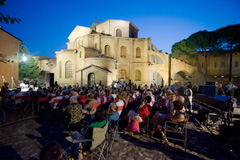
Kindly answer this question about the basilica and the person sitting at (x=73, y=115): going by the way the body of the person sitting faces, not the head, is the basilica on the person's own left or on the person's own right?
on the person's own right

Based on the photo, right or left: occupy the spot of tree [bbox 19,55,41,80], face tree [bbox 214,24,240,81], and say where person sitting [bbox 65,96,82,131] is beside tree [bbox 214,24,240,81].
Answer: right

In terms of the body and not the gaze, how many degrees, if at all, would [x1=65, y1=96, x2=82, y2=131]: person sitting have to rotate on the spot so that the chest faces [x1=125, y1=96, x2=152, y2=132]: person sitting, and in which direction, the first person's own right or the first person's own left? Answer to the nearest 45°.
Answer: approximately 135° to the first person's own right

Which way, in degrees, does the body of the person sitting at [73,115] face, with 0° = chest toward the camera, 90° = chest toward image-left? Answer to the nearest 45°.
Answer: approximately 135°

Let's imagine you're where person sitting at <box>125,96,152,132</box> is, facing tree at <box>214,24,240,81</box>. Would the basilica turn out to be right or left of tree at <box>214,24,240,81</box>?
left

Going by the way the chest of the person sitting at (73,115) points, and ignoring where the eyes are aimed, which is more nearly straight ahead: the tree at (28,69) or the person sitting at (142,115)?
the tree

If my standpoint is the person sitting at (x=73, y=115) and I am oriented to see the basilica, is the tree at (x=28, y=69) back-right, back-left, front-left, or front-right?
front-left

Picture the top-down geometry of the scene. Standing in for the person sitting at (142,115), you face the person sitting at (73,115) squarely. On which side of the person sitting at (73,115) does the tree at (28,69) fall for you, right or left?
right

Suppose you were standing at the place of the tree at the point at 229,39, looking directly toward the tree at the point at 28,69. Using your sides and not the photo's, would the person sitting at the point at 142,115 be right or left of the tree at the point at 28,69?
left

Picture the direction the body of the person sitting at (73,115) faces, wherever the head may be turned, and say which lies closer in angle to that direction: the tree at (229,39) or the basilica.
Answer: the basilica

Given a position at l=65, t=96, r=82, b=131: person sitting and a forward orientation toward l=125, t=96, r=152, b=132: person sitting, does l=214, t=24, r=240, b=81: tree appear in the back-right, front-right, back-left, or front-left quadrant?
front-left
